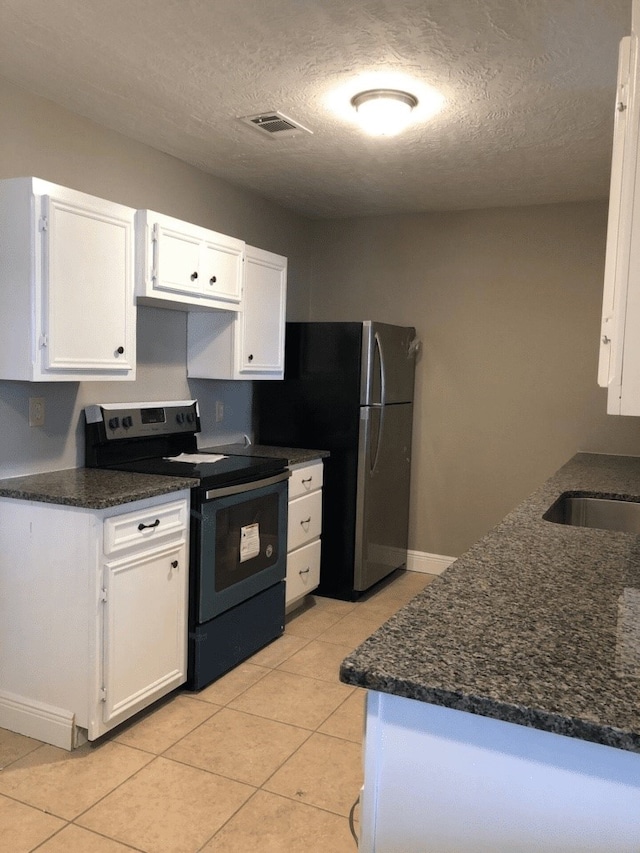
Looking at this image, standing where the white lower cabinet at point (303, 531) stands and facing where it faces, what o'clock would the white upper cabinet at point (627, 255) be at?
The white upper cabinet is roughly at 1 o'clock from the white lower cabinet.

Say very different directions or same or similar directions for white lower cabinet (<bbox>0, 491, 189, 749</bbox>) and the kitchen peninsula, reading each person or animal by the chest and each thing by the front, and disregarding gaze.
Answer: very different directions

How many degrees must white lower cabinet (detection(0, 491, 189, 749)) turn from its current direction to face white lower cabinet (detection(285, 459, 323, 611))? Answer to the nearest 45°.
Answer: approximately 90° to its left

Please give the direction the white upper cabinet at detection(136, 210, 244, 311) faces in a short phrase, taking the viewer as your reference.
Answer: facing the viewer and to the right of the viewer

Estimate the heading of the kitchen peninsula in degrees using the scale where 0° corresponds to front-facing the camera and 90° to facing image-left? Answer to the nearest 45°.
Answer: approximately 90°

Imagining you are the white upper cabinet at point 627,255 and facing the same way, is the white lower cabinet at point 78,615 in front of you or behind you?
in front

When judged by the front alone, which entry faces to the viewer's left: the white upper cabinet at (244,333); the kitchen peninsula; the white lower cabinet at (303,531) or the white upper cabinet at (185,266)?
the kitchen peninsula

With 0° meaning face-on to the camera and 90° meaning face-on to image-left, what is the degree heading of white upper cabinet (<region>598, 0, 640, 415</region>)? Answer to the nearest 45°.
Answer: approximately 90°

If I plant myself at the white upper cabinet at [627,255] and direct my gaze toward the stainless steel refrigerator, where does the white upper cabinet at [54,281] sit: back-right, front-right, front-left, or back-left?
front-left

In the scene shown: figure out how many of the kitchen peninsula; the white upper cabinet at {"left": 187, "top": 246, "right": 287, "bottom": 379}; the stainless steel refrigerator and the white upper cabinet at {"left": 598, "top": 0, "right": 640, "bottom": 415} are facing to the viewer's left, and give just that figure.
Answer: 2

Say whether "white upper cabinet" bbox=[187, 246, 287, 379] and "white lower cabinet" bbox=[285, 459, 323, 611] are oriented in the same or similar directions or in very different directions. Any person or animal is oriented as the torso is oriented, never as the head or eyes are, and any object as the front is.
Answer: same or similar directions
